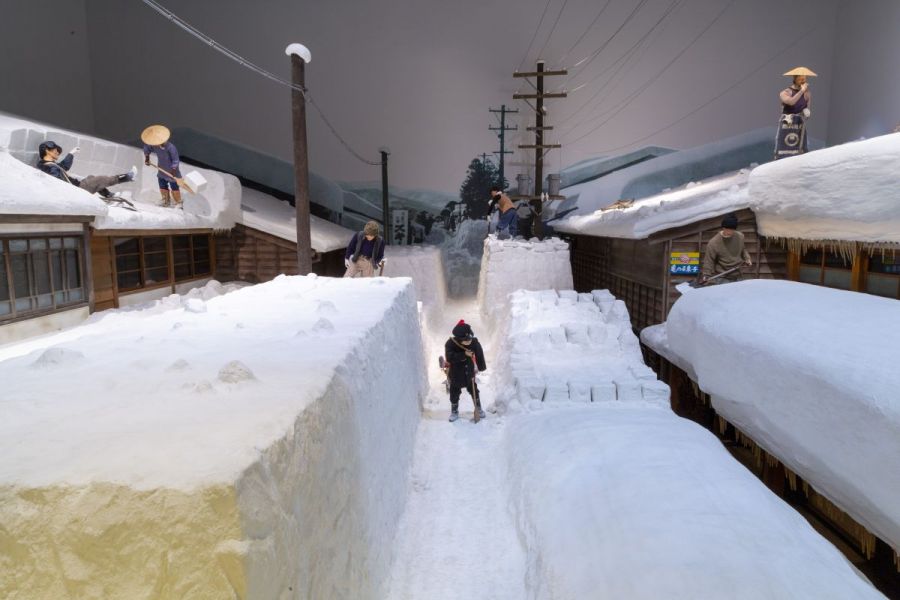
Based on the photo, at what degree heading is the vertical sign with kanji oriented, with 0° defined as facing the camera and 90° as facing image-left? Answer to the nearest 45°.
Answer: approximately 0°

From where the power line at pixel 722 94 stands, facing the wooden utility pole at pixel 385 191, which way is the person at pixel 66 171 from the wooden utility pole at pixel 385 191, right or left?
left

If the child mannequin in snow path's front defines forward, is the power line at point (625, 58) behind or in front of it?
behind

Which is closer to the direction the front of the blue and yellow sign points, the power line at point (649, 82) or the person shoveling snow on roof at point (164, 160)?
the person shoveling snow on roof
